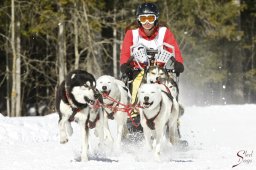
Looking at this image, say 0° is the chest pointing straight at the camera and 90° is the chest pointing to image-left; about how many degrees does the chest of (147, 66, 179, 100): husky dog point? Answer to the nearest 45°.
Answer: approximately 0°

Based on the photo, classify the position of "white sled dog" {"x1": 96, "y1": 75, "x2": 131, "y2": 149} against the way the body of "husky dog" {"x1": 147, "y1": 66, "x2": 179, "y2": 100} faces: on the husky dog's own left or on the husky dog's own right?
on the husky dog's own right

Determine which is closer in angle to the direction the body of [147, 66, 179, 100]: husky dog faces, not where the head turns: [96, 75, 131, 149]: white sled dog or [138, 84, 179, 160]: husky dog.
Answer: the husky dog

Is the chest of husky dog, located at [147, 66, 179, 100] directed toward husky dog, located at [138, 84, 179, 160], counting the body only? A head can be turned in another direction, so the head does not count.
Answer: yes
